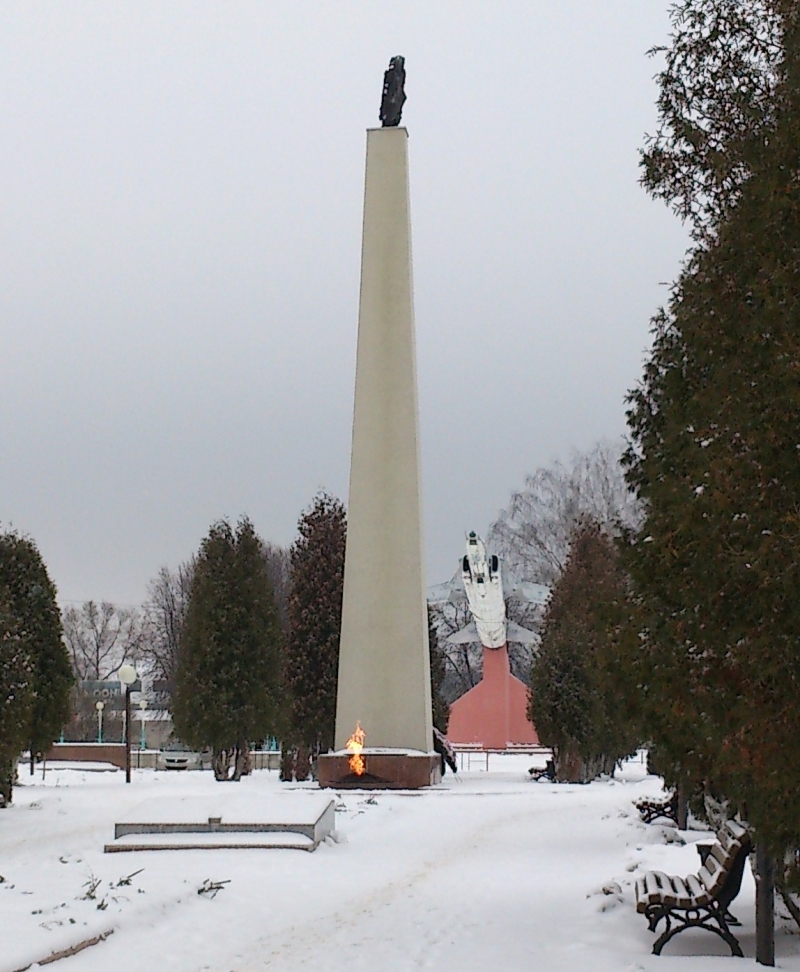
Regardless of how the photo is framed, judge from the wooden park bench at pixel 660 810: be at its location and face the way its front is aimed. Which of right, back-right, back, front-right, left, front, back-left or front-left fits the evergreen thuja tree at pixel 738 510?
left

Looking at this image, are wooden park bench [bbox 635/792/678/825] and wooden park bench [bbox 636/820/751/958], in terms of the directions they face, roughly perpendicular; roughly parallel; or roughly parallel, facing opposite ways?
roughly parallel

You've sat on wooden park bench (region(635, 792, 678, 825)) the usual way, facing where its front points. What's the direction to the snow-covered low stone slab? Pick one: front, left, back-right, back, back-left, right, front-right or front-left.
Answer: front-left

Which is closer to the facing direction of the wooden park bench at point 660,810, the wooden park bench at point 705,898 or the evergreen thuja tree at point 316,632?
the evergreen thuja tree

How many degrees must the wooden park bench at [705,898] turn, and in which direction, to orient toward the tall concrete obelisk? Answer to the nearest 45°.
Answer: approximately 90° to its right

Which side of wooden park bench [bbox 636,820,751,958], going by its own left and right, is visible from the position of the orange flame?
right

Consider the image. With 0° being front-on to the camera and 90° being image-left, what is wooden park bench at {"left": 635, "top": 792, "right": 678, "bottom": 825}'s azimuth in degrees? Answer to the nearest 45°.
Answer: approximately 90°

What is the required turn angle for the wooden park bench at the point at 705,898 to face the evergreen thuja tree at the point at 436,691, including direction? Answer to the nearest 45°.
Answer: approximately 90° to its right

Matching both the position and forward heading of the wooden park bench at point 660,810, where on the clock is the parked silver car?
The parked silver car is roughly at 2 o'clock from the wooden park bench.

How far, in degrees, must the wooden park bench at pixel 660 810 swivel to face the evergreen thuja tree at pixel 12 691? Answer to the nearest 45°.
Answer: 0° — it already faces it

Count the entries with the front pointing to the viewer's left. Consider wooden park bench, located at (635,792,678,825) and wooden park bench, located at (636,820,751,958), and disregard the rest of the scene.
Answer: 2

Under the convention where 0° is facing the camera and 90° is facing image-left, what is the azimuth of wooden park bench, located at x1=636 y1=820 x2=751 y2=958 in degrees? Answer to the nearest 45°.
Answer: approximately 90°

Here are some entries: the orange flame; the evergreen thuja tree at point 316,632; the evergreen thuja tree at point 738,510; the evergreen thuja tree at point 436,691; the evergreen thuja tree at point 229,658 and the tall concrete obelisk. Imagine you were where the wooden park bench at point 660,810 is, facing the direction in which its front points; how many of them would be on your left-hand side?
1

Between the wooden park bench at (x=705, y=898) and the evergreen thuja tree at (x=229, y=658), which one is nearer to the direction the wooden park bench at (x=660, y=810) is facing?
the evergreen thuja tree

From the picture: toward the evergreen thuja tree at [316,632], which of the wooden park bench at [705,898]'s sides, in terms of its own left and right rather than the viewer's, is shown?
right
